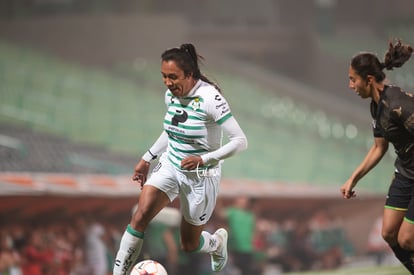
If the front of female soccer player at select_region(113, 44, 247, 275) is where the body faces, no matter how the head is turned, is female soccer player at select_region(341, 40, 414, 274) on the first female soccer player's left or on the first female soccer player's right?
on the first female soccer player's left

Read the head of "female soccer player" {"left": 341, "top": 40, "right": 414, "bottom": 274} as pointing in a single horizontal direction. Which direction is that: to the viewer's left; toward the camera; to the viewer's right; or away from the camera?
to the viewer's left
